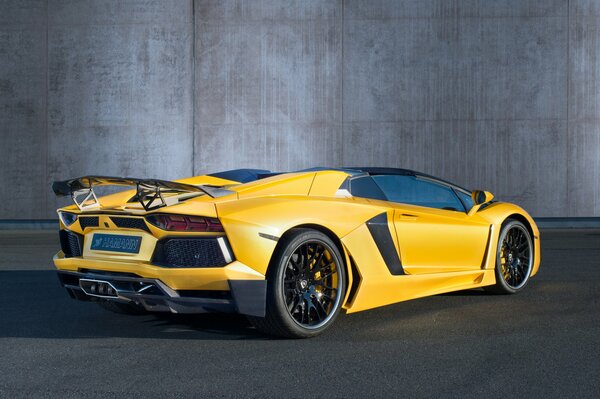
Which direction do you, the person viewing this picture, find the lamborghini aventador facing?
facing away from the viewer and to the right of the viewer
